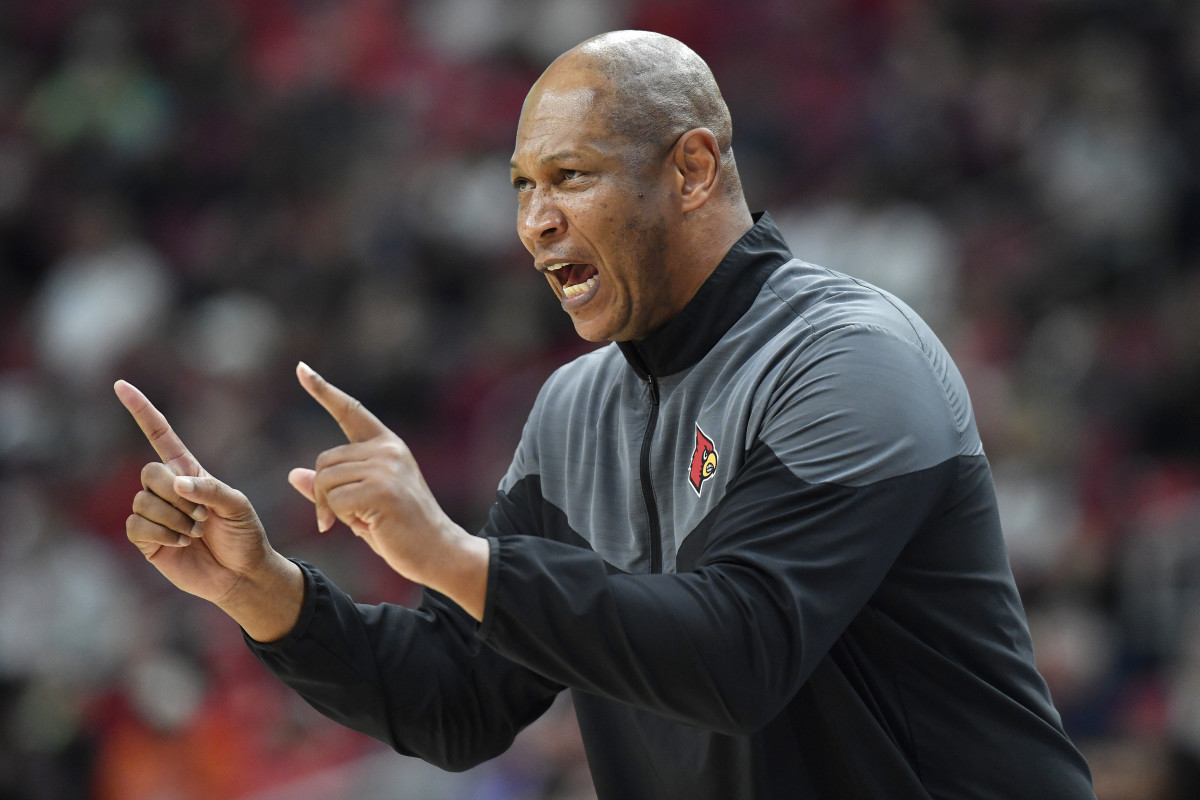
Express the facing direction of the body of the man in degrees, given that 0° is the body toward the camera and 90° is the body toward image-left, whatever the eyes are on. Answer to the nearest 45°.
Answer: approximately 45°
